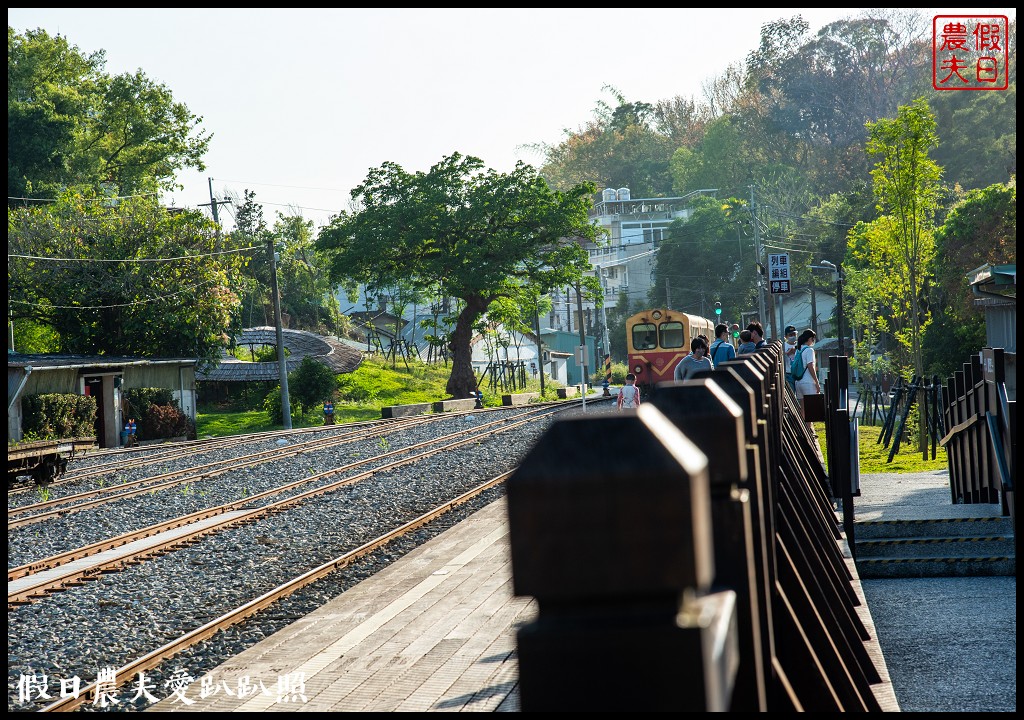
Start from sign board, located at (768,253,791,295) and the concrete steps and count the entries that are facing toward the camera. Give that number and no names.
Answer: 2

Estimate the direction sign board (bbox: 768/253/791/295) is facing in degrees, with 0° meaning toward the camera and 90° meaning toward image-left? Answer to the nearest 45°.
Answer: approximately 0°

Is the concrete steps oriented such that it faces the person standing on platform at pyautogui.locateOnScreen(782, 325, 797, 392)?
no

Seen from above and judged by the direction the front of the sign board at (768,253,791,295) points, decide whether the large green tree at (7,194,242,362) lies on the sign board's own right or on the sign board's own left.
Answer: on the sign board's own right

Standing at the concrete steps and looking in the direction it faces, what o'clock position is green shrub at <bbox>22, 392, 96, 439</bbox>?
The green shrub is roughly at 4 o'clock from the concrete steps.

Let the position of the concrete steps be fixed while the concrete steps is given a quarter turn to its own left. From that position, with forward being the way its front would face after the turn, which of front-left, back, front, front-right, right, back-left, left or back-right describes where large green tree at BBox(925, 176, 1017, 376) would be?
left

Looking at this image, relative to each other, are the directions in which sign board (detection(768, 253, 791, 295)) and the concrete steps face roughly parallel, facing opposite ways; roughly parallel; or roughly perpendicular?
roughly parallel

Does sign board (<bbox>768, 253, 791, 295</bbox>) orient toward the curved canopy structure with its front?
no

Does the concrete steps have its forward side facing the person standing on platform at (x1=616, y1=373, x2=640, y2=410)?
no

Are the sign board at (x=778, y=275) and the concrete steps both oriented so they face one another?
no

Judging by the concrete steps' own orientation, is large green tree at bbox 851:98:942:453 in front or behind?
behind

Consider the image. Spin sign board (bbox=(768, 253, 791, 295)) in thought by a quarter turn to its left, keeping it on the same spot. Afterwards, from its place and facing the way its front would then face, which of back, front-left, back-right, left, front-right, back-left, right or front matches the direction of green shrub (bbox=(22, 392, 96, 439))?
back

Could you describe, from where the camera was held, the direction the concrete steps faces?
facing the viewer
